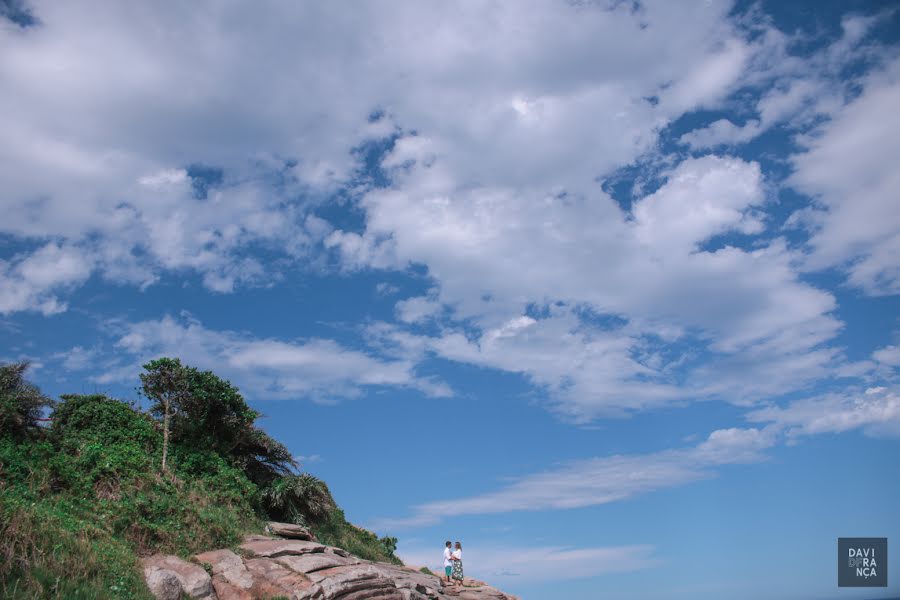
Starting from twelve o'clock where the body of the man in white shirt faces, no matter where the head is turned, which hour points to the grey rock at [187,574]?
The grey rock is roughly at 4 o'clock from the man in white shirt.

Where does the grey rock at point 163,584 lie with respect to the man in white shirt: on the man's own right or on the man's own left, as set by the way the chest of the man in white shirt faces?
on the man's own right

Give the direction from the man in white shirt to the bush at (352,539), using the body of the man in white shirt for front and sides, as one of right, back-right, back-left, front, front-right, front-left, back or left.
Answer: back-left

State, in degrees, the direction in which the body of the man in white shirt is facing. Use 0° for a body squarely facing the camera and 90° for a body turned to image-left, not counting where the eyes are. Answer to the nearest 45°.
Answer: approximately 270°

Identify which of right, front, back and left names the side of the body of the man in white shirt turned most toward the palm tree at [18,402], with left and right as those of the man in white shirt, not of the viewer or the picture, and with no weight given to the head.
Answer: back

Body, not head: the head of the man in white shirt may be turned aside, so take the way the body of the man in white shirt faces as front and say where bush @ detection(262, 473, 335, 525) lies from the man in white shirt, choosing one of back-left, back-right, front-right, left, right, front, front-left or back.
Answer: back
